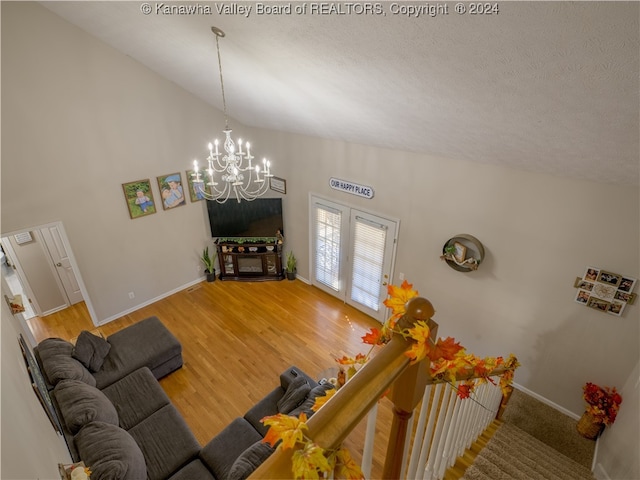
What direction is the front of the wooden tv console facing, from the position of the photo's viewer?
facing the viewer

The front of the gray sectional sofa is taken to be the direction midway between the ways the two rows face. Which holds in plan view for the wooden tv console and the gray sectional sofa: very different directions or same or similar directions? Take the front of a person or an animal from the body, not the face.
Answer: very different directions

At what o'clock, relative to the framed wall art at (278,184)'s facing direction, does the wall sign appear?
The wall sign is roughly at 9 o'clock from the framed wall art.

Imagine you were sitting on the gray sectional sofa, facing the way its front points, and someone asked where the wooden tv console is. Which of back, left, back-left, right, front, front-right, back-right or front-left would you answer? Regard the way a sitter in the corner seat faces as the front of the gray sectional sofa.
front

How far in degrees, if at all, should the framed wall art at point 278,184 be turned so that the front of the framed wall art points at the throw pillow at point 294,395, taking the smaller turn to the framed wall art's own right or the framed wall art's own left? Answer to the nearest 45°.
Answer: approximately 45° to the framed wall art's own left

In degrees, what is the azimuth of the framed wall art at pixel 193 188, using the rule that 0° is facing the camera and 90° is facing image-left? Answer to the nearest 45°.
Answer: approximately 315°

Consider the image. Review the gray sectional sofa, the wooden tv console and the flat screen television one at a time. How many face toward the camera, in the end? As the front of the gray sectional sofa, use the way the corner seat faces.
2

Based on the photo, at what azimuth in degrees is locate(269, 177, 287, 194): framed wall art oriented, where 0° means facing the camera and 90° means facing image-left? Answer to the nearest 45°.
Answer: approximately 45°

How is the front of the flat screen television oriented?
toward the camera

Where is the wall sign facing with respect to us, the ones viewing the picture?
facing the viewer and to the left of the viewer

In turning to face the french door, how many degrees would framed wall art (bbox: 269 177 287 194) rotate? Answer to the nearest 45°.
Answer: approximately 90° to its left

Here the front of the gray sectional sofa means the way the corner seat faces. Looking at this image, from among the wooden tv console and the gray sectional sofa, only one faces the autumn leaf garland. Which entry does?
the wooden tv console

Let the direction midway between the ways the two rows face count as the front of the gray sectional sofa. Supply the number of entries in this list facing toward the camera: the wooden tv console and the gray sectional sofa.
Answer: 1
